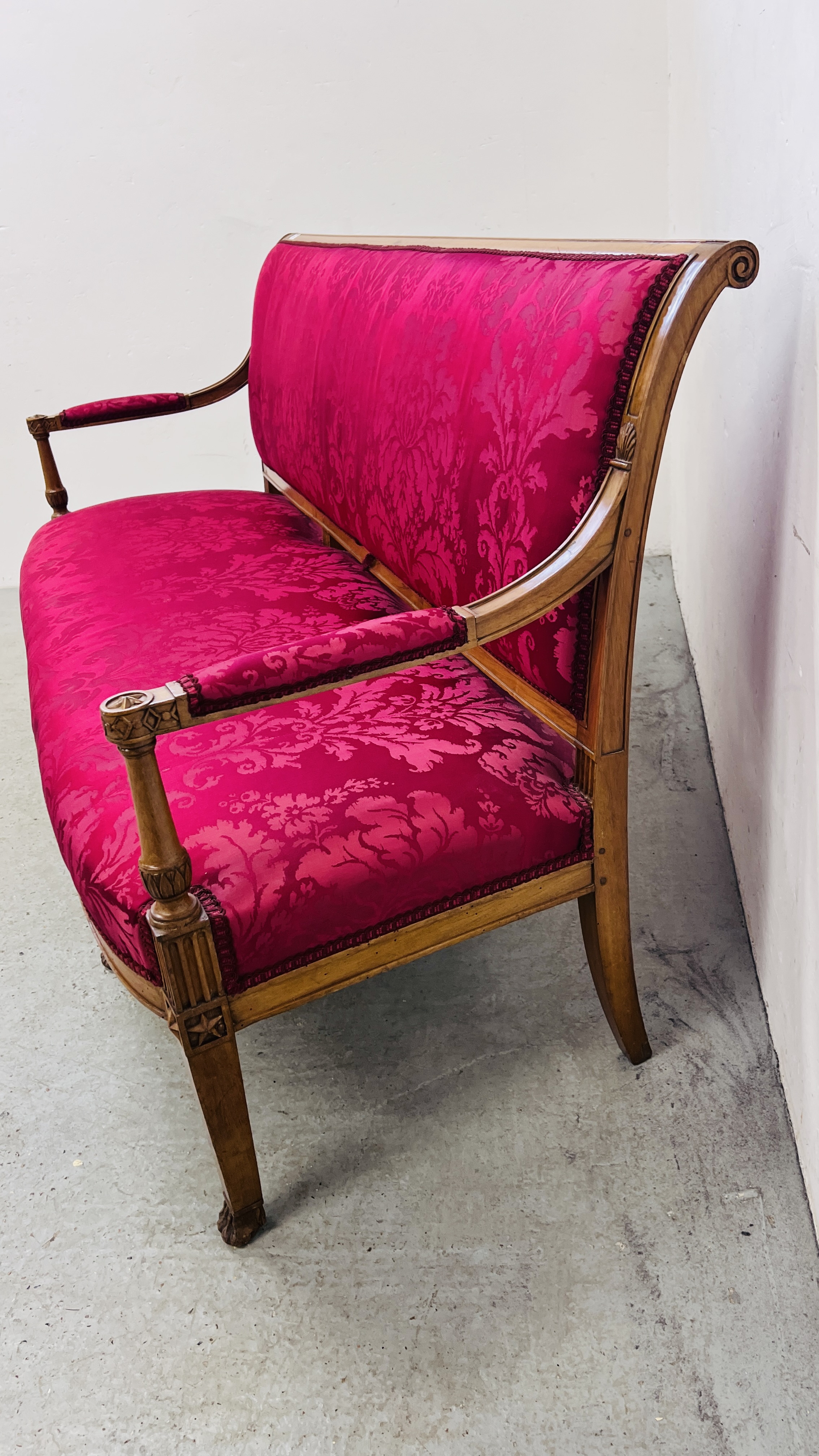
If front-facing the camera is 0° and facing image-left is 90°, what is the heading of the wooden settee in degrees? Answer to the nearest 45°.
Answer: approximately 45°
